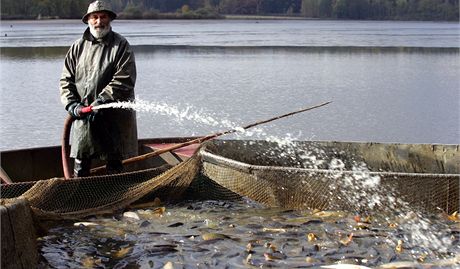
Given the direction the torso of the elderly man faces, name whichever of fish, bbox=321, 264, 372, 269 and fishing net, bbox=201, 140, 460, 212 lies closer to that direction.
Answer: the fish

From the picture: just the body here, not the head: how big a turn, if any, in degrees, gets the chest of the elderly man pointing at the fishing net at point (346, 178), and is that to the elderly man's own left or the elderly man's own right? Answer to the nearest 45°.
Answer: approximately 90° to the elderly man's own left

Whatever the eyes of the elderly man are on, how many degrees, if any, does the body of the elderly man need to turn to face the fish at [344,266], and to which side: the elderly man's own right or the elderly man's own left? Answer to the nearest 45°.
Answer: approximately 45° to the elderly man's own left

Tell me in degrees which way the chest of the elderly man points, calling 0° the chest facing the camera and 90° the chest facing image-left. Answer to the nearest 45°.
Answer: approximately 0°
